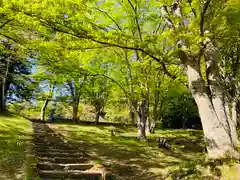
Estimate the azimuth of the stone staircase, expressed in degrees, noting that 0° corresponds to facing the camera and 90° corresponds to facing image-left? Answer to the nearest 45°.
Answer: approximately 0°

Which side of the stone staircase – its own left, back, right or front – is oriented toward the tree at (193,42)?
left
